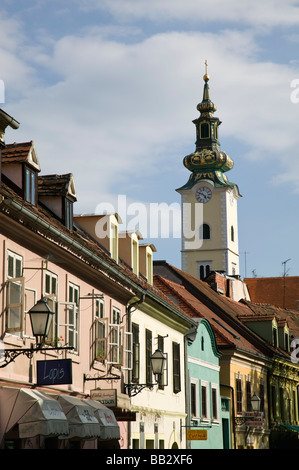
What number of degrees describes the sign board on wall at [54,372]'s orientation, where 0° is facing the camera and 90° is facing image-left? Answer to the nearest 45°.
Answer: approximately 0°
